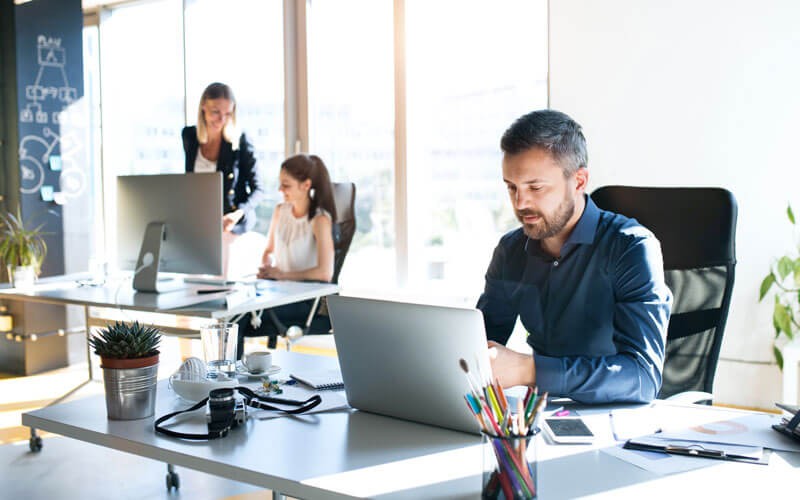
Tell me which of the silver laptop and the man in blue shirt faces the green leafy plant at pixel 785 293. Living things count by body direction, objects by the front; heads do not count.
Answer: the silver laptop

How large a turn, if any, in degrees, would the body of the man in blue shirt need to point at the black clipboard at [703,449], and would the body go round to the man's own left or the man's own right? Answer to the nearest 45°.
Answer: approximately 45° to the man's own left

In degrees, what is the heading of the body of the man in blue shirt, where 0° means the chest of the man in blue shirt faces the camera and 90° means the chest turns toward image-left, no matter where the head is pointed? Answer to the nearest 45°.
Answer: approximately 45°

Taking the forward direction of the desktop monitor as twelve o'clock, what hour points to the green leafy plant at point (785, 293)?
The green leafy plant is roughly at 2 o'clock from the desktop monitor.

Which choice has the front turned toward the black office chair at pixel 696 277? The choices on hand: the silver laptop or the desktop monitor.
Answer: the silver laptop

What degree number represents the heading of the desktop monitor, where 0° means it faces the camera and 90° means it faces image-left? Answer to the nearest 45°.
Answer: approximately 225°

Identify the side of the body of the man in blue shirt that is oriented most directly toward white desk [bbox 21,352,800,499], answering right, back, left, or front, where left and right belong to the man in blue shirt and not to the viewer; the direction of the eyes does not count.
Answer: front

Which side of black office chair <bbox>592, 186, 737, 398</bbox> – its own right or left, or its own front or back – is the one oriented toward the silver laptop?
front

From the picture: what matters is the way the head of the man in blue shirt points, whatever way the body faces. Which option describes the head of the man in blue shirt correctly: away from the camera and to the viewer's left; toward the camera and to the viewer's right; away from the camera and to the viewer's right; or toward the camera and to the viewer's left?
toward the camera and to the viewer's left

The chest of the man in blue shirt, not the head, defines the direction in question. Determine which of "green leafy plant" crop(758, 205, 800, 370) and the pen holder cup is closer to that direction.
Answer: the pen holder cup

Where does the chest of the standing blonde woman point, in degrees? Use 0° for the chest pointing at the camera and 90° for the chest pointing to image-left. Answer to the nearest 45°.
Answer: approximately 45°

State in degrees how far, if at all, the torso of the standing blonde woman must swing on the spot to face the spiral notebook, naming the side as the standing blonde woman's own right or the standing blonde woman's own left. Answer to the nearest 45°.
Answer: approximately 45° to the standing blonde woman's own left

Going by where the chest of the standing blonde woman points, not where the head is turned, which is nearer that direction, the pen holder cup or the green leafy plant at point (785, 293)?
the pen holder cup

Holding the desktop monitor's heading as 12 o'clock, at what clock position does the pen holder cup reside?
The pen holder cup is roughly at 4 o'clock from the desktop monitor.
